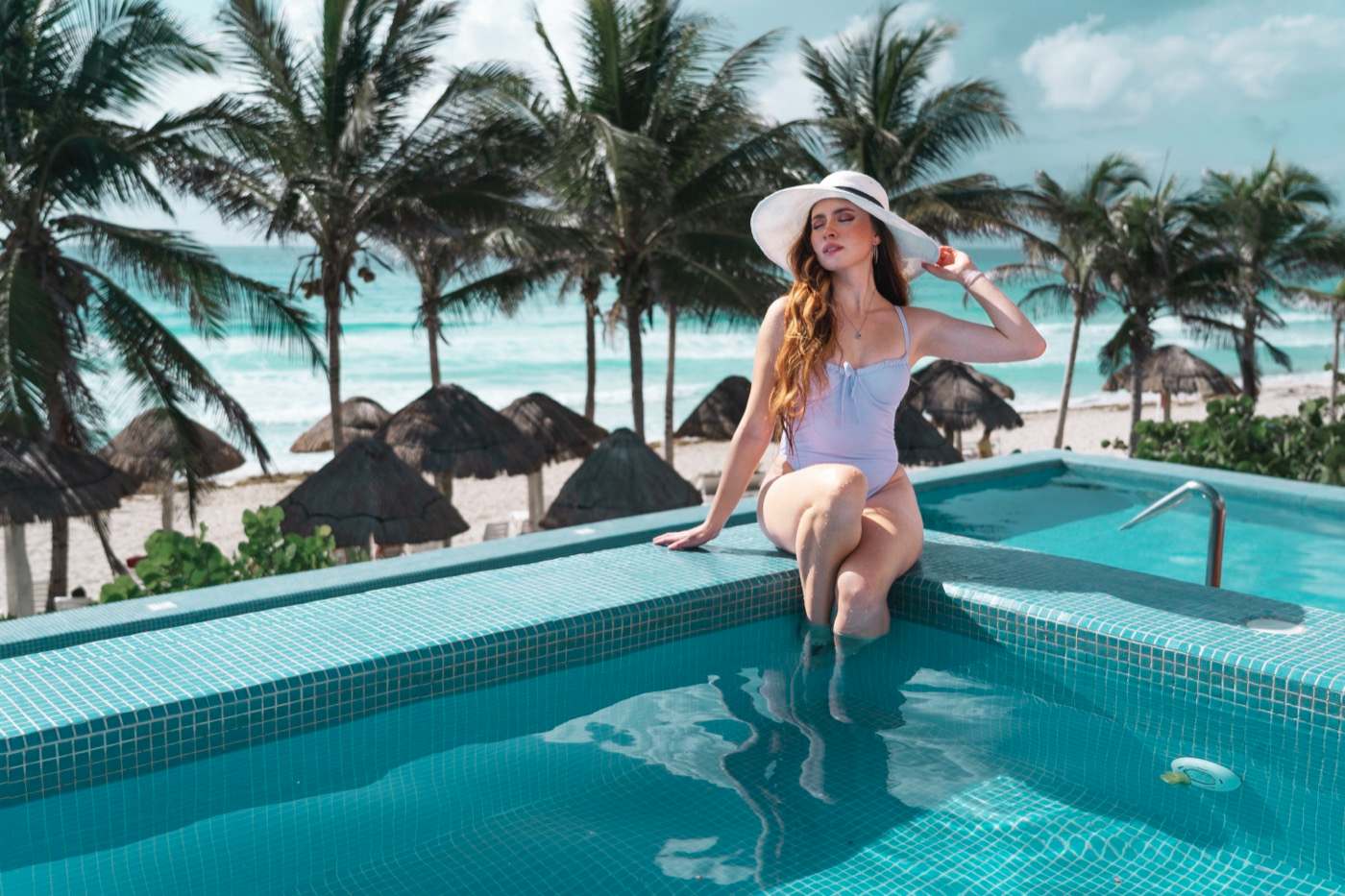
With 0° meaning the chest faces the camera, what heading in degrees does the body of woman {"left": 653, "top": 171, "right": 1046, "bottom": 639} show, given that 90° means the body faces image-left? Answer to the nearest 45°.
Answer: approximately 0°

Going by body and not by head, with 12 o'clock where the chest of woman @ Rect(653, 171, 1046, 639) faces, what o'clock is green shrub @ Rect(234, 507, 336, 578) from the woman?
The green shrub is roughly at 4 o'clock from the woman.

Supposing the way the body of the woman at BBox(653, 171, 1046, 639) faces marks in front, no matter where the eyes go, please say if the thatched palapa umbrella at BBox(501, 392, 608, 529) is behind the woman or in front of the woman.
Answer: behind

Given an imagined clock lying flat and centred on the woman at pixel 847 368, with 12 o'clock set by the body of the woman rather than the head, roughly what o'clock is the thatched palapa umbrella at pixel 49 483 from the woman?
The thatched palapa umbrella is roughly at 4 o'clock from the woman.

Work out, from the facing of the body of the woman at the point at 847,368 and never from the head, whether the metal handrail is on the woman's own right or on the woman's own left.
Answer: on the woman's own left

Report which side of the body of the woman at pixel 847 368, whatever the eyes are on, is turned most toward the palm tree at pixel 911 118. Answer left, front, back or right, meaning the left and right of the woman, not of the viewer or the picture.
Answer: back

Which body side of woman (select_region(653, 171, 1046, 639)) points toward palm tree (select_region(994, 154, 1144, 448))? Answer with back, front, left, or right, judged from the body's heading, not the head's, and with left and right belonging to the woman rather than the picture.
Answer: back

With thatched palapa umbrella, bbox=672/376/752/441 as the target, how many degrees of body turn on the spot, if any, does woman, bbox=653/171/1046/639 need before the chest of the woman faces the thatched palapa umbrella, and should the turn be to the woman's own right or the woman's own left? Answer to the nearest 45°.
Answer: approximately 180°

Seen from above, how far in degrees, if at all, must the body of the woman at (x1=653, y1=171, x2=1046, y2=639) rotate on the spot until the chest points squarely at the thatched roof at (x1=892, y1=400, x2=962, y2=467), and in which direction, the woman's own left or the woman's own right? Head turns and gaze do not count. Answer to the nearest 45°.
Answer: approximately 180°

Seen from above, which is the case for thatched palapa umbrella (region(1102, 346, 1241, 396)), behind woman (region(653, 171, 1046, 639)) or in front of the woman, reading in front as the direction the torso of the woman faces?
behind
